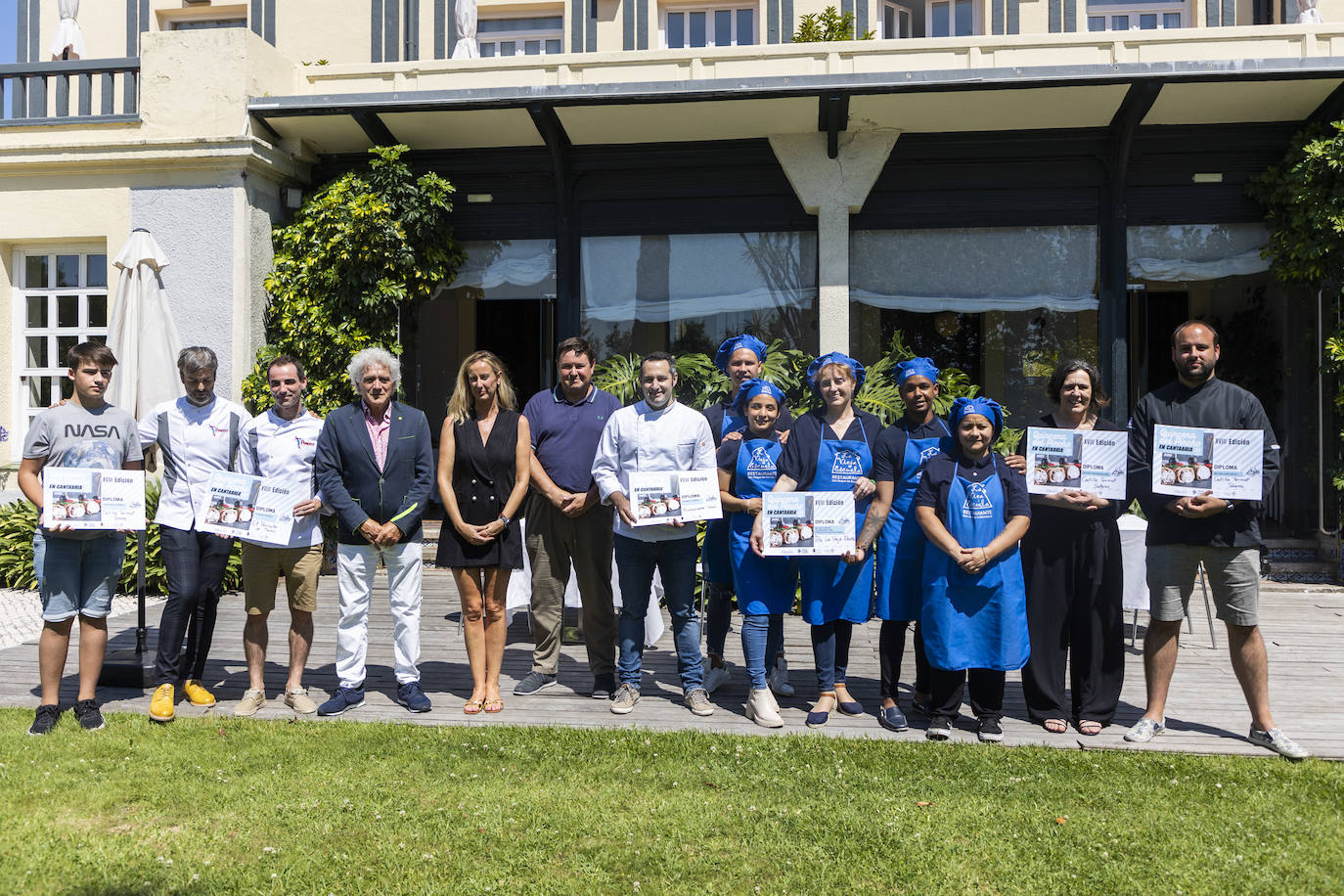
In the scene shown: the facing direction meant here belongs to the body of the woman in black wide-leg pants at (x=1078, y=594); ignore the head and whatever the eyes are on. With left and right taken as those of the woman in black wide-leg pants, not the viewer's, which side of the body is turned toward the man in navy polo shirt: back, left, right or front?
right

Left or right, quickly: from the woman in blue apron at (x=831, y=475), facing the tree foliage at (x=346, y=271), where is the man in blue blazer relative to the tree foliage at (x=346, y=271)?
left

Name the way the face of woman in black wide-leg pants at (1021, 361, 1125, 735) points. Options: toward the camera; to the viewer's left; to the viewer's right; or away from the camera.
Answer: toward the camera

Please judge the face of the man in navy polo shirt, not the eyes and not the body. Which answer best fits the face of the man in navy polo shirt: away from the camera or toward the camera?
toward the camera

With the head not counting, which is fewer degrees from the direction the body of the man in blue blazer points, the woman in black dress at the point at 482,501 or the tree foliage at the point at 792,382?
the woman in black dress

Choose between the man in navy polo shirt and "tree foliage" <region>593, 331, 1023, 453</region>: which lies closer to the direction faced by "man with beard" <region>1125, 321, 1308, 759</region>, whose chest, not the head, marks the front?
the man in navy polo shirt

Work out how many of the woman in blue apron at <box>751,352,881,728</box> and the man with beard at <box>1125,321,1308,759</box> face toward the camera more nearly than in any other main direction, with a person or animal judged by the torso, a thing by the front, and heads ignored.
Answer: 2

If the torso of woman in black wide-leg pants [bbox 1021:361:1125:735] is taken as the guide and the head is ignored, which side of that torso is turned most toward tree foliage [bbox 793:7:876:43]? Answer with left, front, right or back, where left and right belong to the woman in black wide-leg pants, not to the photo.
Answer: back

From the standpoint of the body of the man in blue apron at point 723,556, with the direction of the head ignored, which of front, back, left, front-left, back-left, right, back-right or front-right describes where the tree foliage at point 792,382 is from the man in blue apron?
back

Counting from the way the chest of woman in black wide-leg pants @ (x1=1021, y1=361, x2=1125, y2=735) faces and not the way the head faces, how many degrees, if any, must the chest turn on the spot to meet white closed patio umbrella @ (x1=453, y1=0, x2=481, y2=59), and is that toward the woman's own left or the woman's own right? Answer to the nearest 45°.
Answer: approximately 135° to the woman's own right

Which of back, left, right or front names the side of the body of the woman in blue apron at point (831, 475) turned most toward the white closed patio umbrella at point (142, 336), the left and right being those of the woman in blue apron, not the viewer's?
right

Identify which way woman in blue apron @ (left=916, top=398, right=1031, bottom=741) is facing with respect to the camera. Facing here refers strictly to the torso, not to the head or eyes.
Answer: toward the camera

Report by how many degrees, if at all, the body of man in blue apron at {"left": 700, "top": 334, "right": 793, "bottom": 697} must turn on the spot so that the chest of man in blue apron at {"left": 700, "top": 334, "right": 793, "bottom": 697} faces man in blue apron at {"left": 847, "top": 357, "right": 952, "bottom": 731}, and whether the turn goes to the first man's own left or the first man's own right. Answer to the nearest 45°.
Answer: approximately 45° to the first man's own left

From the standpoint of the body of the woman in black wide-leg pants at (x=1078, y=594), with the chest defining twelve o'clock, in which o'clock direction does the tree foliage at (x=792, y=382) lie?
The tree foliage is roughly at 5 o'clock from the woman in black wide-leg pants.

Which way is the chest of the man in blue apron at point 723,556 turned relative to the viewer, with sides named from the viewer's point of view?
facing the viewer

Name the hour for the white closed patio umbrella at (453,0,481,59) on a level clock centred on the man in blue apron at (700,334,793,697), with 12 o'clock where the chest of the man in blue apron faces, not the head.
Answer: The white closed patio umbrella is roughly at 5 o'clock from the man in blue apron.

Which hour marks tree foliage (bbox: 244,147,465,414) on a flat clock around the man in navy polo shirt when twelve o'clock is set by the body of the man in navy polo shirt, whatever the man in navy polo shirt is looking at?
The tree foliage is roughly at 5 o'clock from the man in navy polo shirt.

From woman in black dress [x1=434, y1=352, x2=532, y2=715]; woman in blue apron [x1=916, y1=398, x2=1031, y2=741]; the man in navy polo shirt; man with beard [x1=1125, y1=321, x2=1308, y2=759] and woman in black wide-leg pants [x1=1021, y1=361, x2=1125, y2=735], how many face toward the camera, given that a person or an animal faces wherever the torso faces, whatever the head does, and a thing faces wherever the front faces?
5

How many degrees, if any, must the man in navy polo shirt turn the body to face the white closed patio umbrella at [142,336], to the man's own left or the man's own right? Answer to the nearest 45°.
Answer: approximately 135° to the man's own right
